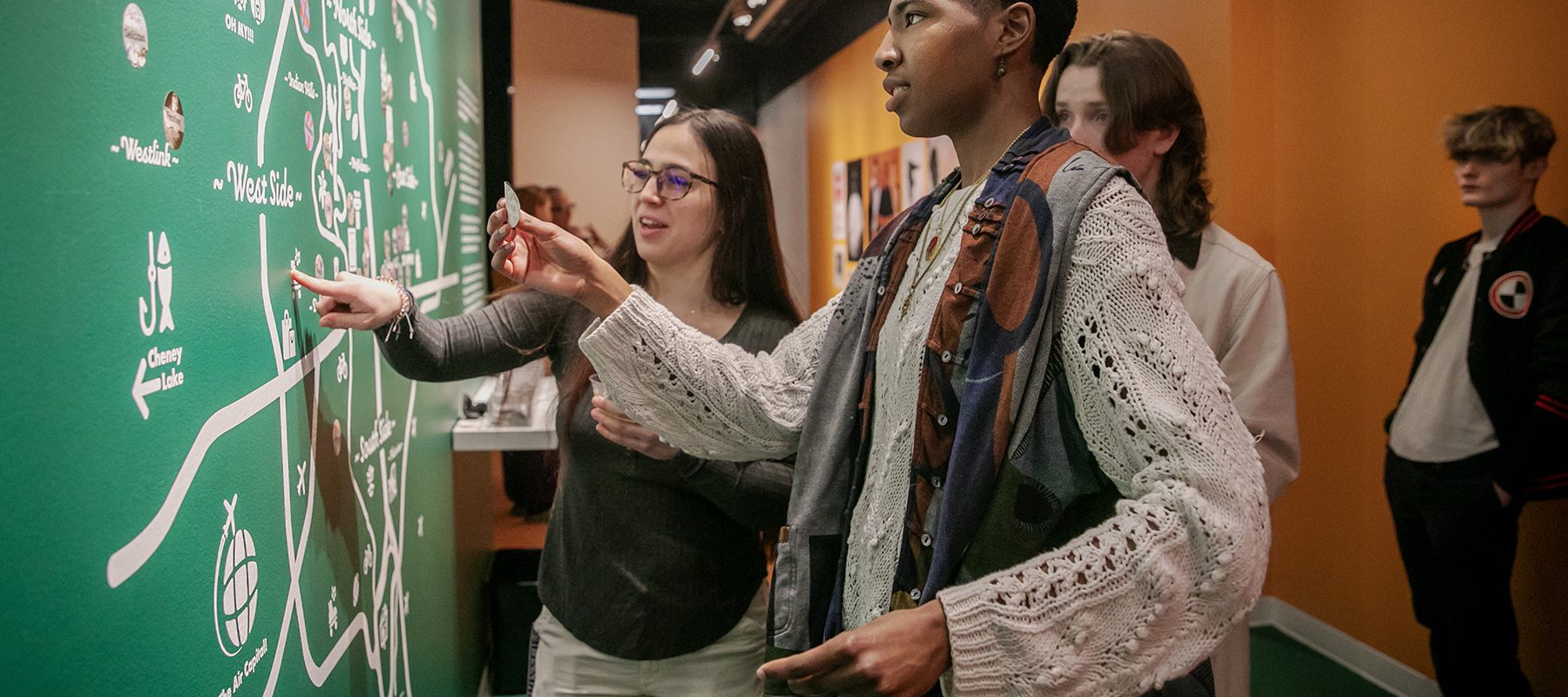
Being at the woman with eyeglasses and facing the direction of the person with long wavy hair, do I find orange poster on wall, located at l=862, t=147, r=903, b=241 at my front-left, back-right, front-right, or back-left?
front-left

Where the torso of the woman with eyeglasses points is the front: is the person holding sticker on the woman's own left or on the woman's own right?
on the woman's own left

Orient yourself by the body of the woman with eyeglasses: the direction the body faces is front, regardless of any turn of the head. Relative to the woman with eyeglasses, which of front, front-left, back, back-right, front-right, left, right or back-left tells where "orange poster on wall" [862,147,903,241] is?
back

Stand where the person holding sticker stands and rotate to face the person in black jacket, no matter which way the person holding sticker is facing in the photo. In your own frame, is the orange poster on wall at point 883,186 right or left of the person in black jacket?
left

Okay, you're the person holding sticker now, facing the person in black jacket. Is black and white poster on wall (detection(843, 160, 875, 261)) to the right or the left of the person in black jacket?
left

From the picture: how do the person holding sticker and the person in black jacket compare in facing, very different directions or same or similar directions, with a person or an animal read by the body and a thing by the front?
same or similar directions

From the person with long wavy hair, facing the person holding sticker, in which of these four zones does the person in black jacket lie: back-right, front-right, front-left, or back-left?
back-left

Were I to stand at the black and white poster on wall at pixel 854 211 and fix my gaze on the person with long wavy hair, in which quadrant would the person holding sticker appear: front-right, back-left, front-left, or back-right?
front-right

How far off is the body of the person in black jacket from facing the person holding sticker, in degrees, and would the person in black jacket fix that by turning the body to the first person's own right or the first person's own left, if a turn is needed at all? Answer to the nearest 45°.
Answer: approximately 45° to the first person's own left

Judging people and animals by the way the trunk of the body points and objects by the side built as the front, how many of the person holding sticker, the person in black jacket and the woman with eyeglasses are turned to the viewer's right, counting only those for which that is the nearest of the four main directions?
0

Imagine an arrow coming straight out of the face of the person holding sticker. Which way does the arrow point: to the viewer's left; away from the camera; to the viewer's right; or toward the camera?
to the viewer's left

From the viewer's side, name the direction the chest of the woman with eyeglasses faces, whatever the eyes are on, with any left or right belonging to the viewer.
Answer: facing the viewer and to the left of the viewer

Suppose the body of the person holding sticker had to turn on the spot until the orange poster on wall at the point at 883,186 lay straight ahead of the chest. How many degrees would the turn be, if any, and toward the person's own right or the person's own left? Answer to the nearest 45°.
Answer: approximately 135° to the person's own right
